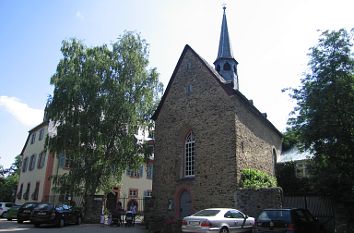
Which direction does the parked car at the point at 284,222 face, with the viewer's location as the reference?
facing away from the viewer and to the right of the viewer

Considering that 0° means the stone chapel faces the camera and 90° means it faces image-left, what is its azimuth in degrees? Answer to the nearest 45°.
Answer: approximately 45°

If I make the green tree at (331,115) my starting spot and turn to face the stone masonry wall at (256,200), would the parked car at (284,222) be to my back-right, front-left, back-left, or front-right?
front-left

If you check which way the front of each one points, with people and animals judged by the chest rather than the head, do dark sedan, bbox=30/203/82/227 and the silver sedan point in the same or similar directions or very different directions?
same or similar directions

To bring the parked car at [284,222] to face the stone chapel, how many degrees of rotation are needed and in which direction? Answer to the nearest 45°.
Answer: approximately 90° to its left

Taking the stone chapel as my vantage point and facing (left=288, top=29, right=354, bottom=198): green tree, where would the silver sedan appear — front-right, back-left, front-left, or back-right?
front-right

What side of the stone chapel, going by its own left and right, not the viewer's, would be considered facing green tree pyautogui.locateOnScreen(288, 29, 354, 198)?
left
